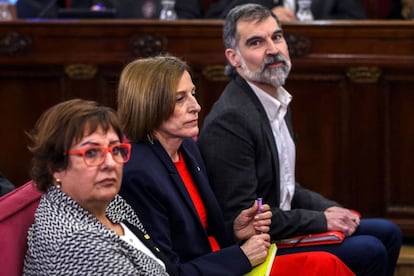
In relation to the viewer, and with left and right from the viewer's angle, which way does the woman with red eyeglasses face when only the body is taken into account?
facing the viewer and to the right of the viewer

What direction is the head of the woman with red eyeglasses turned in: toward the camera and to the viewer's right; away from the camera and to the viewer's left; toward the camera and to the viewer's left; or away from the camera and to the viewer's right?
toward the camera and to the viewer's right

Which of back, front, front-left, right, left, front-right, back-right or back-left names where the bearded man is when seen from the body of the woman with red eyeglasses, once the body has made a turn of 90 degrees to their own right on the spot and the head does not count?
back
